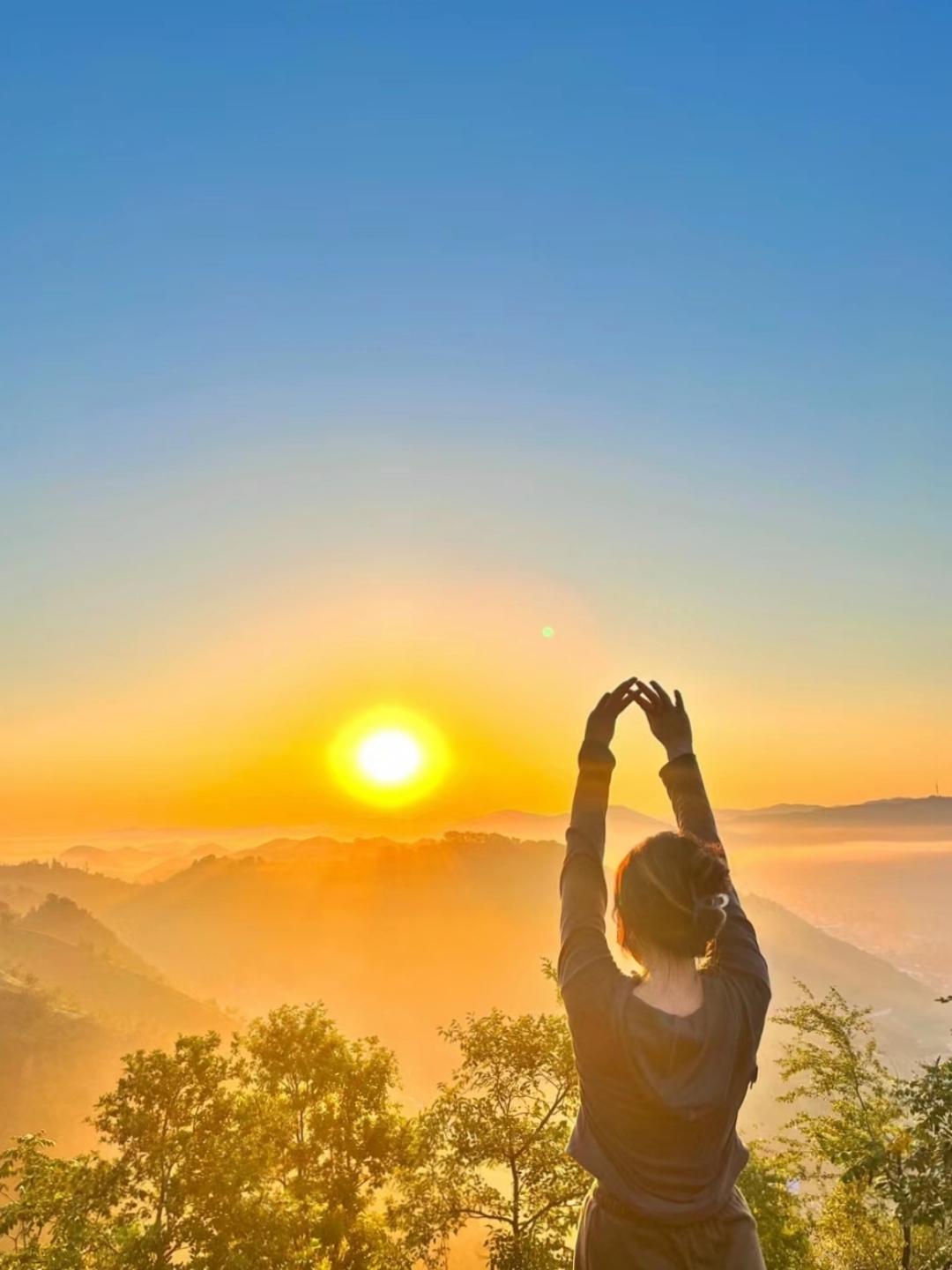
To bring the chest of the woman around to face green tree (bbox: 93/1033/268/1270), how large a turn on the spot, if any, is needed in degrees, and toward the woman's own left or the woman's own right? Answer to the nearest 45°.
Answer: approximately 45° to the woman's own left

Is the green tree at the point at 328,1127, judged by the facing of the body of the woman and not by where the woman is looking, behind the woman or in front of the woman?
in front

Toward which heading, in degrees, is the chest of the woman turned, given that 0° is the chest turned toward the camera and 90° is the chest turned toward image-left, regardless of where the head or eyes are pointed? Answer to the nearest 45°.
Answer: approximately 180°

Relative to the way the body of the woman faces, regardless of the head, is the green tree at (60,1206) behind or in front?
in front

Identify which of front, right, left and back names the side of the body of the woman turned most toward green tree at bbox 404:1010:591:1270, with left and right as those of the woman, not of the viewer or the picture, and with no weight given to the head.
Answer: front

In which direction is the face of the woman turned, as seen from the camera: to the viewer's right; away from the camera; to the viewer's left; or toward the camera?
away from the camera
